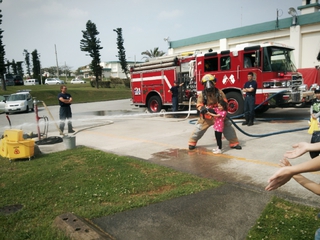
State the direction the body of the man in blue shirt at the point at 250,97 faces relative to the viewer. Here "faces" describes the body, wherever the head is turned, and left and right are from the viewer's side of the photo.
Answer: facing the viewer and to the left of the viewer

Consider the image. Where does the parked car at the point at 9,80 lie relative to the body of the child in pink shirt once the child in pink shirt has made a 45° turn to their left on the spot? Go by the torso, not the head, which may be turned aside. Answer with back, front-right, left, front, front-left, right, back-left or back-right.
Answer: right

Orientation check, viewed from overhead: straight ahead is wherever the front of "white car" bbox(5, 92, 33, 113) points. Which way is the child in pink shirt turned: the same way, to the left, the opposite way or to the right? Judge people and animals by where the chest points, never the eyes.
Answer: to the right

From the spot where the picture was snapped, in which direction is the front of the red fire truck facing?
facing the viewer and to the right of the viewer

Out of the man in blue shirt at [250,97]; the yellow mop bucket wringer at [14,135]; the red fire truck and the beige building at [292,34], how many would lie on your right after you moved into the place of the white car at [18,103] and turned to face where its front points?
0

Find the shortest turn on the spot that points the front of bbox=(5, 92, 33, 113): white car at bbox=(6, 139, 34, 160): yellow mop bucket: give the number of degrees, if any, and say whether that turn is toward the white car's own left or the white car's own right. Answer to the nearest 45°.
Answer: approximately 45° to the white car's own left

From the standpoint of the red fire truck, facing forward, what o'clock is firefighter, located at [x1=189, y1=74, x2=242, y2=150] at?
The firefighter is roughly at 2 o'clock from the red fire truck.

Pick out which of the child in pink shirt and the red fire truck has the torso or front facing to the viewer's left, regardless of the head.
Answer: the child in pink shirt

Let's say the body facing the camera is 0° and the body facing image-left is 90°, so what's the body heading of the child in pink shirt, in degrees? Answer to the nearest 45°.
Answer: approximately 90°

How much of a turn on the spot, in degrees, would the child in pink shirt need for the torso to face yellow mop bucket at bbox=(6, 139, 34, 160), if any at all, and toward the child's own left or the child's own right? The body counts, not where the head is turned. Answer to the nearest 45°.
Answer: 0° — they already face it

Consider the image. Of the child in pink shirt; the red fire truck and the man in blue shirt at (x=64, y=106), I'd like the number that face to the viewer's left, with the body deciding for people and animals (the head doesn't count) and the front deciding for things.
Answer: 1

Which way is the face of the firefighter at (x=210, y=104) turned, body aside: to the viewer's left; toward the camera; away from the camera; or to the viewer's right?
toward the camera

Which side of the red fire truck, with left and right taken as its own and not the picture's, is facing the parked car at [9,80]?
back

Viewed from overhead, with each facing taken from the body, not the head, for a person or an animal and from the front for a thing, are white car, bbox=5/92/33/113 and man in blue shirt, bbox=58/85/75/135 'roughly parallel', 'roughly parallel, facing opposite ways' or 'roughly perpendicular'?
roughly perpendicular

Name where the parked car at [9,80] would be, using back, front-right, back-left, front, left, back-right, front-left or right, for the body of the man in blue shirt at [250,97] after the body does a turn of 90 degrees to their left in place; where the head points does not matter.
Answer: back

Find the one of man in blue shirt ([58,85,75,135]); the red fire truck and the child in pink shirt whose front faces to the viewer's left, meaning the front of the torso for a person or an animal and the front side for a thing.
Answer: the child in pink shirt

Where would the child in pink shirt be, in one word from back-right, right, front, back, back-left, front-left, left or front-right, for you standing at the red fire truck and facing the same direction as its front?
front-right
